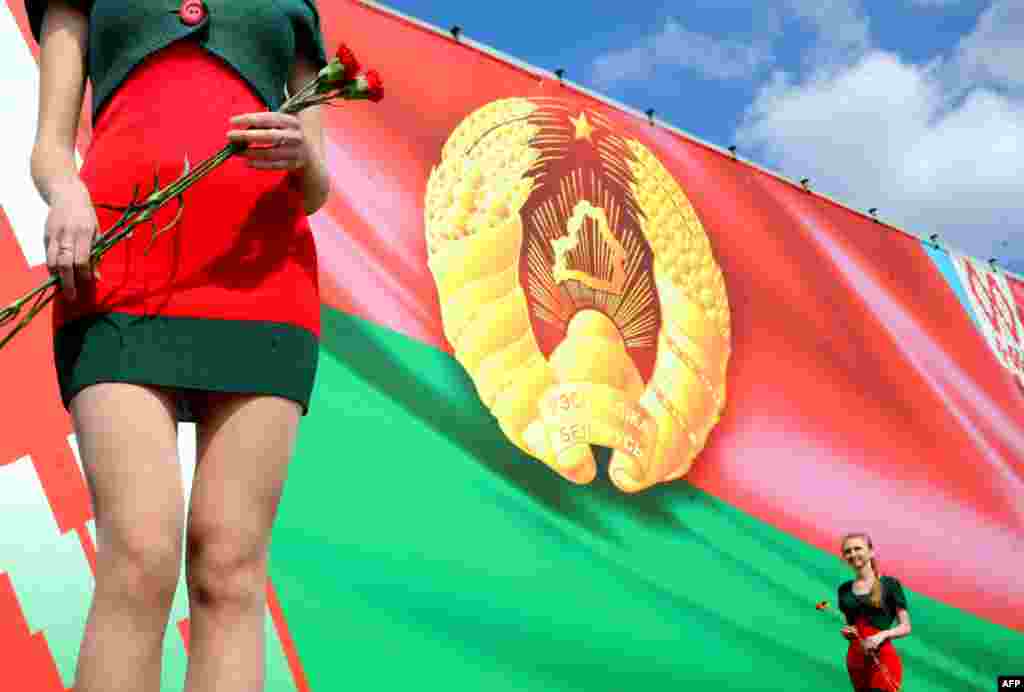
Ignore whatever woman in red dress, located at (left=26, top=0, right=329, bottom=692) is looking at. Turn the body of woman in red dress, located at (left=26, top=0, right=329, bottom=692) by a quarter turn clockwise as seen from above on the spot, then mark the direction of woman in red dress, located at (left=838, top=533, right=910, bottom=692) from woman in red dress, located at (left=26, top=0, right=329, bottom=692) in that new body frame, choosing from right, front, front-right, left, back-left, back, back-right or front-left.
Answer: back-right

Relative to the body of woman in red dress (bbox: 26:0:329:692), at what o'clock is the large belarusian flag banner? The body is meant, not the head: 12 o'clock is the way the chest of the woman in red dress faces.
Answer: The large belarusian flag banner is roughly at 7 o'clock from the woman in red dress.

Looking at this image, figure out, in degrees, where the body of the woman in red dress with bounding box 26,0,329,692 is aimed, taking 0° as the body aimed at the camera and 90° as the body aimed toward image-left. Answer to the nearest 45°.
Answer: approximately 0°

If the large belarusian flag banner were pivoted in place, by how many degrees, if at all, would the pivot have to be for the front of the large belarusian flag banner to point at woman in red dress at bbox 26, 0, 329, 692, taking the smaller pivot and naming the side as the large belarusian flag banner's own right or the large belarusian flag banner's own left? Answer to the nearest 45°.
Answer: approximately 45° to the large belarusian flag banner's own right
